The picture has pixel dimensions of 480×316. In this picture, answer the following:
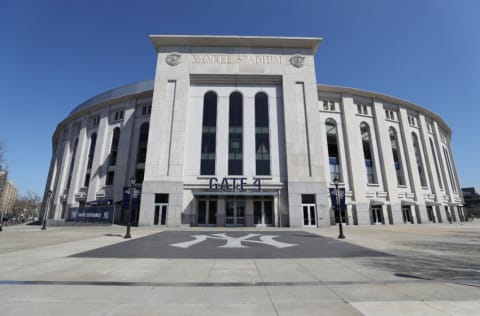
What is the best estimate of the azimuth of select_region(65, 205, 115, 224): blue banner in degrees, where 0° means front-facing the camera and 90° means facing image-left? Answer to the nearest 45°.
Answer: approximately 0°

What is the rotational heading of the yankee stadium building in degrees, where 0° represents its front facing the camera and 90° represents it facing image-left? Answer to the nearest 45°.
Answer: approximately 0°
